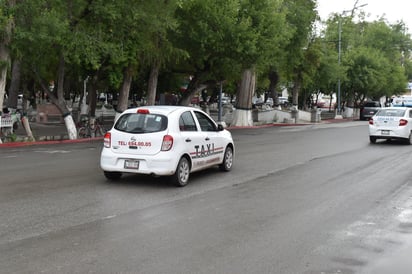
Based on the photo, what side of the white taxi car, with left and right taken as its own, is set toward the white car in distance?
front

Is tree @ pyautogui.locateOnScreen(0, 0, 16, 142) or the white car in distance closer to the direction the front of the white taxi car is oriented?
the white car in distance

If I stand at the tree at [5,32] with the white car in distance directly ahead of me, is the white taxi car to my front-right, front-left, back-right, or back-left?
front-right

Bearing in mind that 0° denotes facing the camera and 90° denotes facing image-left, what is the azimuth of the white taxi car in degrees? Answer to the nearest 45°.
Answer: approximately 225°

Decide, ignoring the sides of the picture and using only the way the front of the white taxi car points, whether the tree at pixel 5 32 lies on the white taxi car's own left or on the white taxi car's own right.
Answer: on the white taxi car's own left
